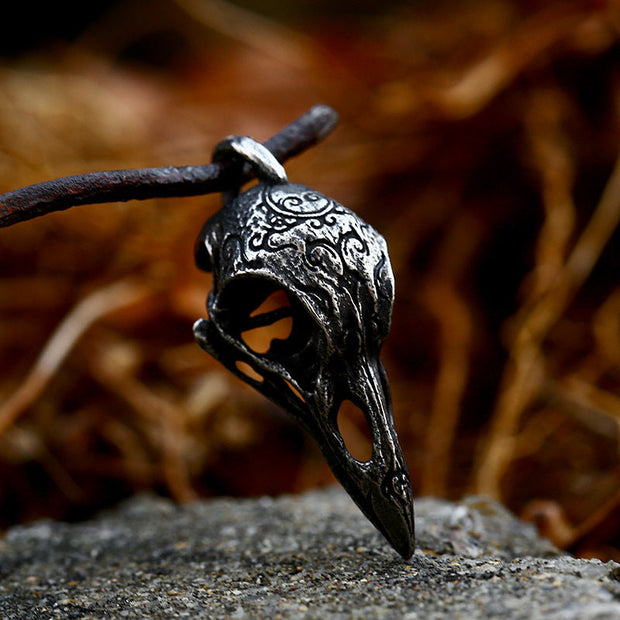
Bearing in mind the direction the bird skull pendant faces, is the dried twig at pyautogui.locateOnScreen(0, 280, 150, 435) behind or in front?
behind

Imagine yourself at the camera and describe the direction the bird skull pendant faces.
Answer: facing the viewer and to the right of the viewer
